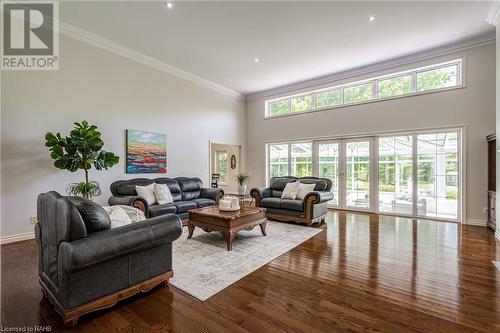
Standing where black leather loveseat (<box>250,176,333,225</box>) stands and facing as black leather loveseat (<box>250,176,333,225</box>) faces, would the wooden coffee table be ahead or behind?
ahead

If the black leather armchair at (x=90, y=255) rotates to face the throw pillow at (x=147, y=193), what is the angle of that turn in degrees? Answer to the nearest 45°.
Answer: approximately 45° to its left

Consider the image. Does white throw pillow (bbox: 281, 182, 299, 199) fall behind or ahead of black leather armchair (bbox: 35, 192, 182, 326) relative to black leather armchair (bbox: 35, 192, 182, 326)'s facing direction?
ahead

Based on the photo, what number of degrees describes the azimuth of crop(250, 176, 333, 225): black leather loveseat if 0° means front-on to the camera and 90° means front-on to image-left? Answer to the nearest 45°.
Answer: approximately 45°

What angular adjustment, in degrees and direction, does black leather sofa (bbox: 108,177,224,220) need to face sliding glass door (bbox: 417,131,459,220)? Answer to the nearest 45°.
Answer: approximately 45° to its left

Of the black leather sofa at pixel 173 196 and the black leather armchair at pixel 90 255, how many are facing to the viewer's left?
0

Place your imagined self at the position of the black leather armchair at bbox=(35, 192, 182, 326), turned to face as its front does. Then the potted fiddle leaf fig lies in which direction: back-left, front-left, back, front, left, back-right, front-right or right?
front-left

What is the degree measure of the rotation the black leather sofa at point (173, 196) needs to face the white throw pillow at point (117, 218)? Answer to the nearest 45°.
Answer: approximately 45° to its right

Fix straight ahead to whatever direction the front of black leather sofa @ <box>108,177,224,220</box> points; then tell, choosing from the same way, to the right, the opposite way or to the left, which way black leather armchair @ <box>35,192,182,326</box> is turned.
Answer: to the left

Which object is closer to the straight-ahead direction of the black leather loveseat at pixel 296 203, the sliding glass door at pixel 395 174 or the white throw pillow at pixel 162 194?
the white throw pillow

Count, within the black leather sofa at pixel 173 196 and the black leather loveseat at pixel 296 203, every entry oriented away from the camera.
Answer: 0

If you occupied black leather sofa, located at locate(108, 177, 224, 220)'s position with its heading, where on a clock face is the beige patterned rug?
The beige patterned rug is roughly at 1 o'clock from the black leather sofa.
